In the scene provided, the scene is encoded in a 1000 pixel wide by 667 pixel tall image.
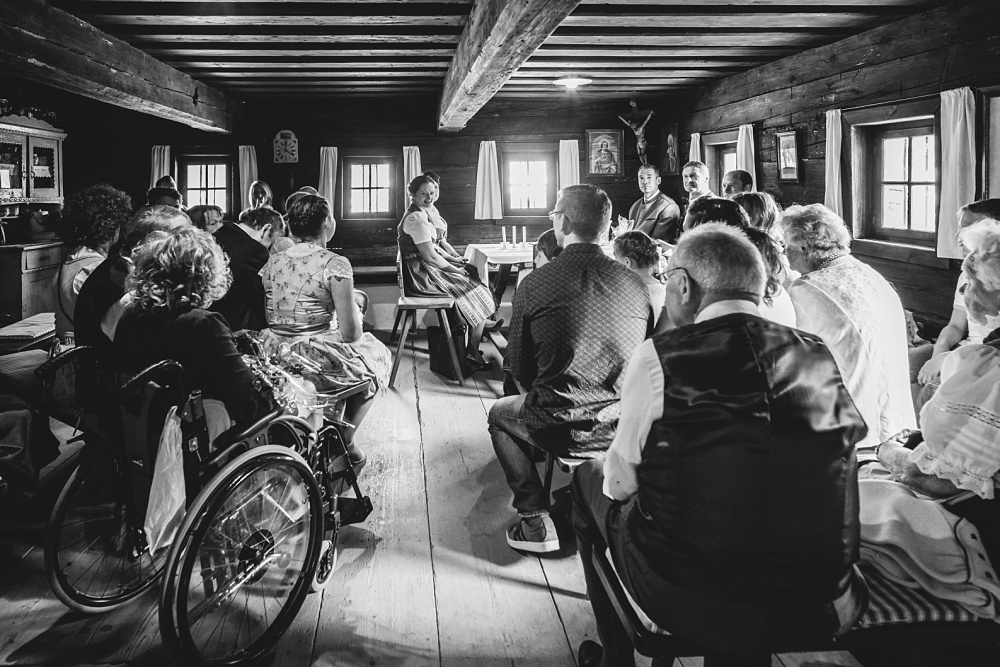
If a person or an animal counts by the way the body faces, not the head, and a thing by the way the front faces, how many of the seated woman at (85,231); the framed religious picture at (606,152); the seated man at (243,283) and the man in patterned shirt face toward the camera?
1

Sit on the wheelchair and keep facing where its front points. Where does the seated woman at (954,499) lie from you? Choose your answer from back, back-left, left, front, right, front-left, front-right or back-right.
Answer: right

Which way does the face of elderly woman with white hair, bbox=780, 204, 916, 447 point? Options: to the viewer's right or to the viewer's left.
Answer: to the viewer's left

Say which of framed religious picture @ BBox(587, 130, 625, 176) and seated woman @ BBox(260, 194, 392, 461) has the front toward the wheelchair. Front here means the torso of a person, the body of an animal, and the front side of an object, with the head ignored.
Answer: the framed religious picture

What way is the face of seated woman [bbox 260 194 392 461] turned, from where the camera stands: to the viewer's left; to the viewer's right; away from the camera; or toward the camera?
away from the camera

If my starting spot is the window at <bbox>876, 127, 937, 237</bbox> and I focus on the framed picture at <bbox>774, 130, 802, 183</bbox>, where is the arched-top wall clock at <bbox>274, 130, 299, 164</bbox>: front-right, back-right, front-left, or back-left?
front-left

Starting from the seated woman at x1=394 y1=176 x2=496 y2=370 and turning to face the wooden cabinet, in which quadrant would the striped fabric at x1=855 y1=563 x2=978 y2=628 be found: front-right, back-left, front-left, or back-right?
back-left

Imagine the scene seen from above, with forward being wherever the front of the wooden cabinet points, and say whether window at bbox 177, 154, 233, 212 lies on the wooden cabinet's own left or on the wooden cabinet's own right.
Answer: on the wooden cabinet's own left

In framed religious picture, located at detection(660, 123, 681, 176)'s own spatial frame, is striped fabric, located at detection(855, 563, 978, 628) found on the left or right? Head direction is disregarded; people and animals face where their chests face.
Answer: on its left

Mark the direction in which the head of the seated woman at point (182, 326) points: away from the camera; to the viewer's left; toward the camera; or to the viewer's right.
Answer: away from the camera

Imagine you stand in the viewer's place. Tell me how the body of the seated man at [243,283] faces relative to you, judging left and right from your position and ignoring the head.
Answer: facing away from the viewer and to the right of the viewer

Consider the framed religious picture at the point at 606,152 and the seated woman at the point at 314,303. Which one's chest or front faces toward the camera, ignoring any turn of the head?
the framed religious picture

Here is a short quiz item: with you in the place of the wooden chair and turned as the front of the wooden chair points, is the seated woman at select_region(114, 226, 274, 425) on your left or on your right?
on your right

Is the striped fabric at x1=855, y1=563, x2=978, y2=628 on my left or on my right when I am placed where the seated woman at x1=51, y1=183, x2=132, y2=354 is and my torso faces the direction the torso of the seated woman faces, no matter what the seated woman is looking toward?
on my right

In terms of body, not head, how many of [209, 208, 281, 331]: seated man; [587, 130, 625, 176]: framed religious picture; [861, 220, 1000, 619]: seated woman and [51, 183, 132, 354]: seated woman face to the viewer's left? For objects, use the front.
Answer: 1
